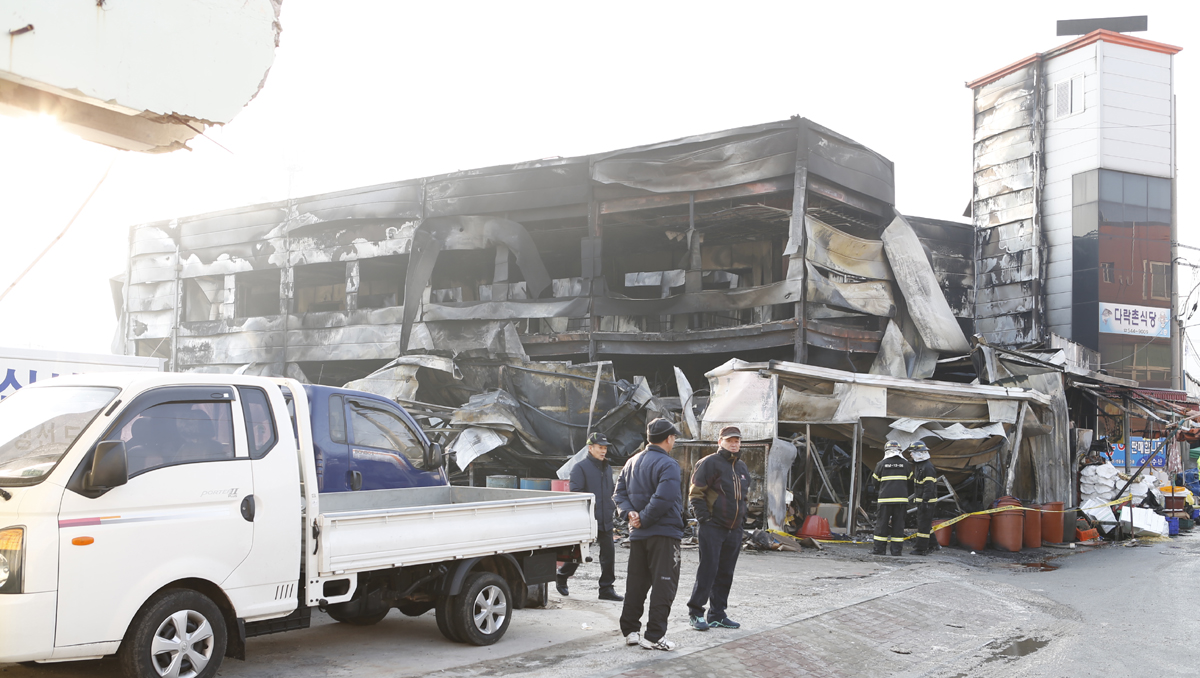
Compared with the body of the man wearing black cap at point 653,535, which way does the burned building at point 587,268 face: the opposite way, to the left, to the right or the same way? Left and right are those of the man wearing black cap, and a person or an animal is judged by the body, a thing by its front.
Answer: the opposite way

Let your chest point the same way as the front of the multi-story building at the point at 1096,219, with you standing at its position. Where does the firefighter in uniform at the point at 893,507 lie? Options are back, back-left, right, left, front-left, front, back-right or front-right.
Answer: front-right

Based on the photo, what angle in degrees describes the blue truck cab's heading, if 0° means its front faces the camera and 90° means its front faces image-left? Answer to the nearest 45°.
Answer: approximately 270°

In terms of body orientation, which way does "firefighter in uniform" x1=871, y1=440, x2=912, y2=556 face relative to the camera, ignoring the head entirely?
away from the camera

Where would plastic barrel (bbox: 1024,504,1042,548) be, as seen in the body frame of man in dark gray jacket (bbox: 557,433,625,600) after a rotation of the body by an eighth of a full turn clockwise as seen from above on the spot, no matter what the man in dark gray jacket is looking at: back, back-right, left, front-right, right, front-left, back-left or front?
back-left

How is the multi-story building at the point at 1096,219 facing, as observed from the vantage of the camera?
facing the viewer and to the right of the viewer

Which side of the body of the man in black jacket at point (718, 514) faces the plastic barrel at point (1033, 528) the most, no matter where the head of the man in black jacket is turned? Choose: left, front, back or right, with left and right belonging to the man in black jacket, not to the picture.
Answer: left

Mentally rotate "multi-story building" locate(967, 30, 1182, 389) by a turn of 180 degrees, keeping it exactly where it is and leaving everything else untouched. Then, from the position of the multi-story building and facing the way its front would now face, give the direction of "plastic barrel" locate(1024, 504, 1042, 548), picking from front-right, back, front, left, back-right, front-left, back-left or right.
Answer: back-left

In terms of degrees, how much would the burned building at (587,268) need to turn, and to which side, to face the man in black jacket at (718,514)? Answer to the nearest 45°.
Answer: approximately 45° to its left

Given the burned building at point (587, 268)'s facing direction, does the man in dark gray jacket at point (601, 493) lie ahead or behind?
ahead

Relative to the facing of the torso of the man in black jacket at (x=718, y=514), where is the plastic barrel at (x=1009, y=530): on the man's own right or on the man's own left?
on the man's own left

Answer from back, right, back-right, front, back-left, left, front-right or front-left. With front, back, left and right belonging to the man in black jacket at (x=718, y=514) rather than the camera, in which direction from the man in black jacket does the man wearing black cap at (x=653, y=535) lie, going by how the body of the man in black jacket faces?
right

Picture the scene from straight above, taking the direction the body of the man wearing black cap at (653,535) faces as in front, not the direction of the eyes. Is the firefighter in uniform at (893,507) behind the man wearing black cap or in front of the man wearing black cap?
in front
